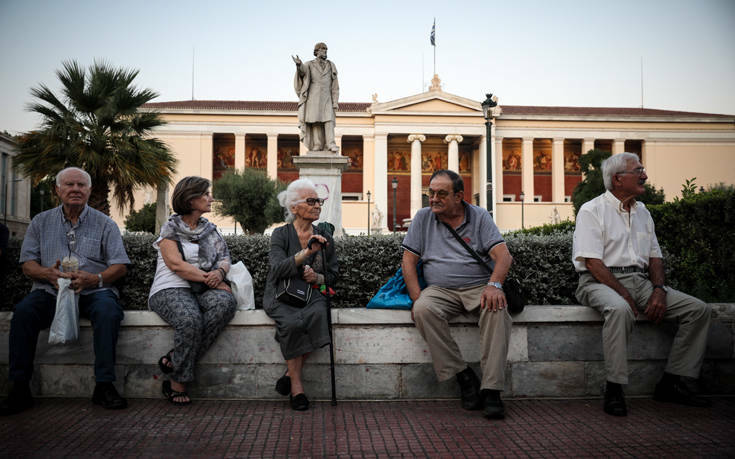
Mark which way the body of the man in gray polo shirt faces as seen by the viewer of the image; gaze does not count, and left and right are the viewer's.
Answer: facing the viewer

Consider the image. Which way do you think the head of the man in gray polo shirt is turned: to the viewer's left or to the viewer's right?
to the viewer's left

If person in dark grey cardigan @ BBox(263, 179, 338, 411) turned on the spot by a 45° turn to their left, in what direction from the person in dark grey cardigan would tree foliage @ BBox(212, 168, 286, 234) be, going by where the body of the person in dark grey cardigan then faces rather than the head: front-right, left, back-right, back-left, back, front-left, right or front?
left

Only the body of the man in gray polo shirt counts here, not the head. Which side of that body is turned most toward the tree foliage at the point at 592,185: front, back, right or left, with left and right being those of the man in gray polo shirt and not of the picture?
back

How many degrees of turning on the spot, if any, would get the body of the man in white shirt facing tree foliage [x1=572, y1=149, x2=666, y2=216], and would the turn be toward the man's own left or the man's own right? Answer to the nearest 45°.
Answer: approximately 135° to the man's own left

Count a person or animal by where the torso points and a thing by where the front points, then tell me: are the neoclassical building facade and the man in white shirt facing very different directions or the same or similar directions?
same or similar directions

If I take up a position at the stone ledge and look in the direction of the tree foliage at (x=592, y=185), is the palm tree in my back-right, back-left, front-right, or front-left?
front-left

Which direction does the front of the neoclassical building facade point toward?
toward the camera

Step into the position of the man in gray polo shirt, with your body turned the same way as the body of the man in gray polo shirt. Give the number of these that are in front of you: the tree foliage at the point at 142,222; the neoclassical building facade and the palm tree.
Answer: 0

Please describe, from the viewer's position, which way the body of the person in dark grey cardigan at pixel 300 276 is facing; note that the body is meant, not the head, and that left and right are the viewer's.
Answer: facing the viewer and to the right of the viewer

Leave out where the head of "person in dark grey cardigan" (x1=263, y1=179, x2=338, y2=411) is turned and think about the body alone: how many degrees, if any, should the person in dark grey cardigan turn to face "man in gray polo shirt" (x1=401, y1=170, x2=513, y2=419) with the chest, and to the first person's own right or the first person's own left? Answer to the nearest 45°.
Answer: approximately 45° to the first person's own left

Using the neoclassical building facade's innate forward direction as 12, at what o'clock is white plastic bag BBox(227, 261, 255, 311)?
The white plastic bag is roughly at 12 o'clock from the neoclassical building facade.

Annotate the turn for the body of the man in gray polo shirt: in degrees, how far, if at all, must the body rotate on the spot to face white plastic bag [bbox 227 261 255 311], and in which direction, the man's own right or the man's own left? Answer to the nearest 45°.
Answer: approximately 90° to the man's own right

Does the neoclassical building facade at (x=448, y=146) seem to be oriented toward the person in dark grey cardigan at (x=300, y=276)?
yes

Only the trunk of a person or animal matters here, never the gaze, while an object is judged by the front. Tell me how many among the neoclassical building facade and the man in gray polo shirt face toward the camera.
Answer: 2
